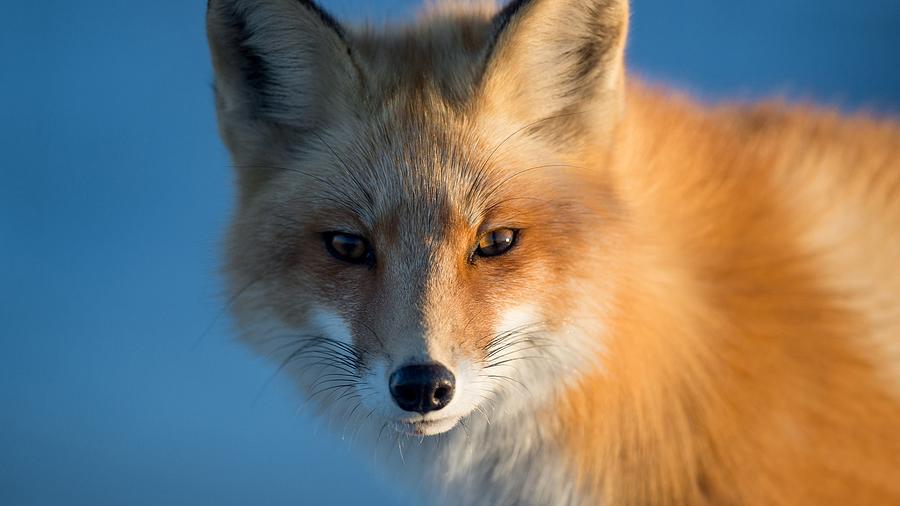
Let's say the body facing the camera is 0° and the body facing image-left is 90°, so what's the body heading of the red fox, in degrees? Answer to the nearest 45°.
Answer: approximately 45°
